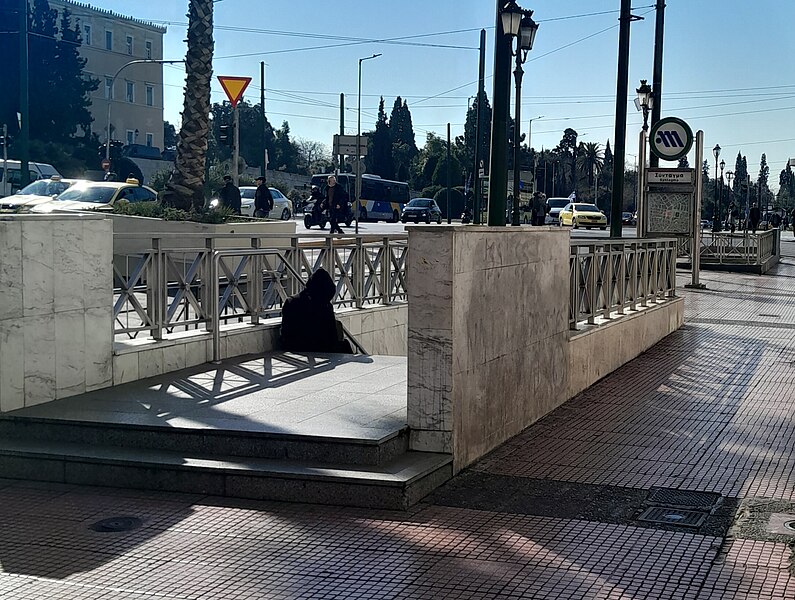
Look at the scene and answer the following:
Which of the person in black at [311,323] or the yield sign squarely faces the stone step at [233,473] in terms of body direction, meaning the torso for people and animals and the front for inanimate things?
the yield sign

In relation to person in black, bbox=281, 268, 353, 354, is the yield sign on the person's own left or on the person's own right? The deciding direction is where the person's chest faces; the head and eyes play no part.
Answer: on the person's own left

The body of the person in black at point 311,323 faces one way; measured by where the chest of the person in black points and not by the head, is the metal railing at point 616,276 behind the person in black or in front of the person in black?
in front

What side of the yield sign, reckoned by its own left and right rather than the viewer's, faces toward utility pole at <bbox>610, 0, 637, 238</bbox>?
left

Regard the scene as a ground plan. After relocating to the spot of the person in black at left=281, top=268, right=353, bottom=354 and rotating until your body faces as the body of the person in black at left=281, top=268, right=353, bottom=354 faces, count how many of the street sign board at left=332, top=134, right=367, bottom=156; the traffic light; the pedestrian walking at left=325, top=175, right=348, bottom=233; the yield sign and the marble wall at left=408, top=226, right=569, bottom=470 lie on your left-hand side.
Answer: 4

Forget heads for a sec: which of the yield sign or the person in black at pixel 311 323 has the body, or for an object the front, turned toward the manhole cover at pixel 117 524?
the yield sign

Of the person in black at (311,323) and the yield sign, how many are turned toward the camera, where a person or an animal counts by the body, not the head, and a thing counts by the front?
1

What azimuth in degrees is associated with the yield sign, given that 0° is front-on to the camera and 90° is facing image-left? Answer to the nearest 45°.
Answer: approximately 0°

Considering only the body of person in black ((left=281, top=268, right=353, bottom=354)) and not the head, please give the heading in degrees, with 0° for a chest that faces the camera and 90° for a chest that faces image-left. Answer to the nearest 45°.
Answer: approximately 270°

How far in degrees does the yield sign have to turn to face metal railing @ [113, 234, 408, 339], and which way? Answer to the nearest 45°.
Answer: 0° — it already faces it

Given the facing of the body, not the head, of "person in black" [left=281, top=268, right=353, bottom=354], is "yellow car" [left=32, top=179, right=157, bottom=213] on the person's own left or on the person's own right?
on the person's own left

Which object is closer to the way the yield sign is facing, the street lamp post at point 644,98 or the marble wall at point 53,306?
the marble wall
